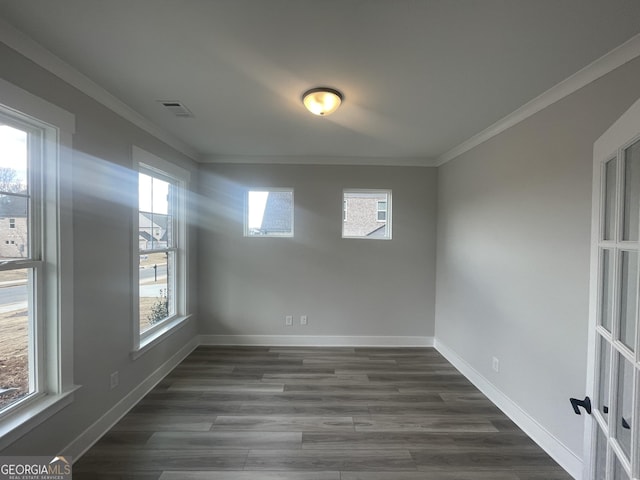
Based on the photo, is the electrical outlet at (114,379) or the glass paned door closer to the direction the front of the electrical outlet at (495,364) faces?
the electrical outlet

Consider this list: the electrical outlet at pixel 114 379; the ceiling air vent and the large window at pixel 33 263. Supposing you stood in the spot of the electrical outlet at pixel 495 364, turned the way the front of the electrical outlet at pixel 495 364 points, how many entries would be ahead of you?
3

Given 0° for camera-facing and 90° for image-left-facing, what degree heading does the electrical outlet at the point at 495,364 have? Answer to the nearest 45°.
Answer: approximately 45°

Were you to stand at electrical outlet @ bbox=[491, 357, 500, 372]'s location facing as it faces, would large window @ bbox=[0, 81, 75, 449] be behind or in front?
in front

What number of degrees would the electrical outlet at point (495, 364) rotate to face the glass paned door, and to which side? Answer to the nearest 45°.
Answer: approximately 45° to its left
